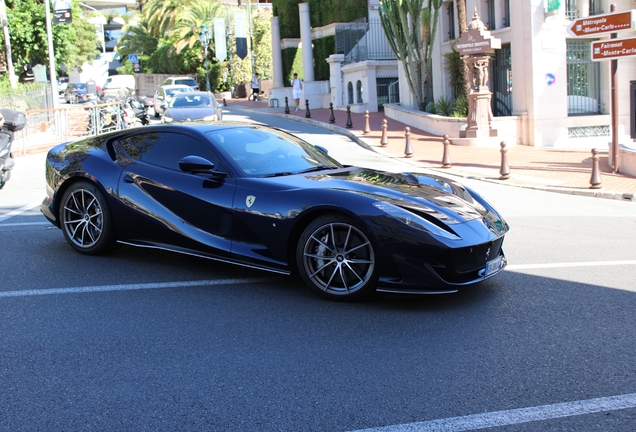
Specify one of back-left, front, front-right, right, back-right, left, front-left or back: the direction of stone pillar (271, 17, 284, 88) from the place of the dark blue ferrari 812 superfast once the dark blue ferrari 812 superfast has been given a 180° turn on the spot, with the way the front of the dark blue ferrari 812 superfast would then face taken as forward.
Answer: front-right

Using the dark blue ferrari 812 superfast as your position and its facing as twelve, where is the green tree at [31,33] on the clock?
The green tree is roughly at 7 o'clock from the dark blue ferrari 812 superfast.

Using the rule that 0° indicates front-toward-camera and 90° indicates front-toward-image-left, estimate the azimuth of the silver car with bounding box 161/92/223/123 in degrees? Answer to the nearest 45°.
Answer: approximately 0°

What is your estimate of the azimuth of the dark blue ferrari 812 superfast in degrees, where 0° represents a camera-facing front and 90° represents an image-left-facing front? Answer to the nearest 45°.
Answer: approximately 315°

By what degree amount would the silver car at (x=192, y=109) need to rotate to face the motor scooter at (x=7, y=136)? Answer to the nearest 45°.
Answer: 0° — it already faces it

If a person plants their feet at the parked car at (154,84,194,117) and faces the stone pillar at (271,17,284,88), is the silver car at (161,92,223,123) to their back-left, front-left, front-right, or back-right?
back-right

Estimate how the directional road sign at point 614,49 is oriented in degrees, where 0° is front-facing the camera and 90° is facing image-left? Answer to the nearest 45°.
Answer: approximately 0°

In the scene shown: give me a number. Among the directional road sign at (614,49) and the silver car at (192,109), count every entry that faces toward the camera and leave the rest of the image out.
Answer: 2
